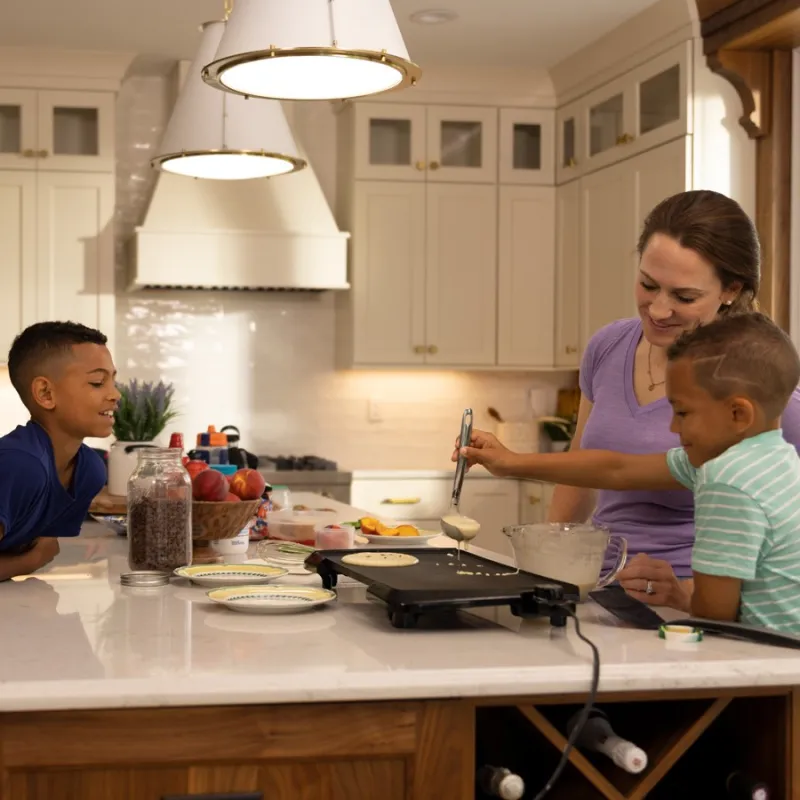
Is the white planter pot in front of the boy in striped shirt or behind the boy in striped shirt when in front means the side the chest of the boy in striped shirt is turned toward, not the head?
in front

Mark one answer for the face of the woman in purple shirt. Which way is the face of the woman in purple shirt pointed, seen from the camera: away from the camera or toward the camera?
toward the camera

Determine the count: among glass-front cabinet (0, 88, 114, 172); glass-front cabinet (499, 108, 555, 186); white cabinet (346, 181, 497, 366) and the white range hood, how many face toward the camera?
4

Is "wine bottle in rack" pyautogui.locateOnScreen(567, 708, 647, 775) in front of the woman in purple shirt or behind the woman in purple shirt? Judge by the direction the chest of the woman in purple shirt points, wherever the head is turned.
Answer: in front

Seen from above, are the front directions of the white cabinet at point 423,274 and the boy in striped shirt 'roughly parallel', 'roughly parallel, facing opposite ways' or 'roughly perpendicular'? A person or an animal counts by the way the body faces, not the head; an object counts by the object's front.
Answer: roughly perpendicular

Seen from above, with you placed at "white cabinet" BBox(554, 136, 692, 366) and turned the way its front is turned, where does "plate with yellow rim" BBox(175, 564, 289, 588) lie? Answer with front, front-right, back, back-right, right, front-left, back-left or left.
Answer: front-left

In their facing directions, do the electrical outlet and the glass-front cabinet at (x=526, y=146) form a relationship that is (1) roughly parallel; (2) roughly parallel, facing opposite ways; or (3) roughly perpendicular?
roughly parallel

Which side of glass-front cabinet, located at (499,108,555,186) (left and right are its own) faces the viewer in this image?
front

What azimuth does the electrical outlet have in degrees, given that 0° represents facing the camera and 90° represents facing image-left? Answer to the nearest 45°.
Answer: approximately 0°

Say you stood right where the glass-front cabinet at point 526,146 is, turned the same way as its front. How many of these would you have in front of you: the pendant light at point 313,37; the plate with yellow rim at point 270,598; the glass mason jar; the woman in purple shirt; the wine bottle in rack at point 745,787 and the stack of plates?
6

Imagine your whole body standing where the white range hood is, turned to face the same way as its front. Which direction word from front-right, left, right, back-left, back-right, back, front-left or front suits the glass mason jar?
front

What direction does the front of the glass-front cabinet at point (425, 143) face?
toward the camera

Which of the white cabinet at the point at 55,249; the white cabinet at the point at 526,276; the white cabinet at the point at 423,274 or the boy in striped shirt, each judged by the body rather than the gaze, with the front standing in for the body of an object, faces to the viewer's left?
the boy in striped shirt

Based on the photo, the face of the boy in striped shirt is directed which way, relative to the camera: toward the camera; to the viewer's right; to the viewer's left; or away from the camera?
to the viewer's left

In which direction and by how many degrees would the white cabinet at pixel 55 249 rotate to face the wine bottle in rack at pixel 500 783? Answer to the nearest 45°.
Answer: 0° — it already faces it

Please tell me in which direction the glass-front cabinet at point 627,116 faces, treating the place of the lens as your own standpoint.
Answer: facing the viewer and to the left of the viewer

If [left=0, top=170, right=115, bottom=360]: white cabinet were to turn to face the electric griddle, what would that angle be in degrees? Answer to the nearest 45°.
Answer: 0° — it already faces it

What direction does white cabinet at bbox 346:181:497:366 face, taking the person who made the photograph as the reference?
facing the viewer

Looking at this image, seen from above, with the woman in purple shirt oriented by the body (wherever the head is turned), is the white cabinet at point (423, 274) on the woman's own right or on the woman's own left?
on the woman's own right

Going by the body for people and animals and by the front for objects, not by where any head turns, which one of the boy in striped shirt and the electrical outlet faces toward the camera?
the electrical outlet

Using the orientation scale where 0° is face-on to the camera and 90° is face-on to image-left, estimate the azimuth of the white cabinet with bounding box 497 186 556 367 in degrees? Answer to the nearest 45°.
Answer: approximately 0°

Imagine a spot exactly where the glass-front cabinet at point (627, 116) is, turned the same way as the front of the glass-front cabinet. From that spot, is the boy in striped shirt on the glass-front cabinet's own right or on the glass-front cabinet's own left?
on the glass-front cabinet's own left
